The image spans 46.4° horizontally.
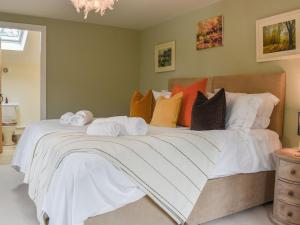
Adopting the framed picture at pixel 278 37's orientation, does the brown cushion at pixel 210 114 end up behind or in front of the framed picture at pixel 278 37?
in front

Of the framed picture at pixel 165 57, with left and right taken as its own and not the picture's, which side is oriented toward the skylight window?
right

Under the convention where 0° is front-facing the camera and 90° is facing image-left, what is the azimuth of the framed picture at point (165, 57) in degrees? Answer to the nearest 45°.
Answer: approximately 45°

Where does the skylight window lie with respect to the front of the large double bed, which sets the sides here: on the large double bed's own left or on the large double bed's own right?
on the large double bed's own right

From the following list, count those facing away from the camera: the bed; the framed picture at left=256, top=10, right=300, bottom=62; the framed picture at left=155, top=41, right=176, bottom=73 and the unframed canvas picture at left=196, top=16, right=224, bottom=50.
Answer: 0

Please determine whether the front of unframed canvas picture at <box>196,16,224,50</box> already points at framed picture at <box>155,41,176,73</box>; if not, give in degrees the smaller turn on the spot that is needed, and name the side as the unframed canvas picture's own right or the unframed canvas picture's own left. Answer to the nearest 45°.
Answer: approximately 90° to the unframed canvas picture's own right

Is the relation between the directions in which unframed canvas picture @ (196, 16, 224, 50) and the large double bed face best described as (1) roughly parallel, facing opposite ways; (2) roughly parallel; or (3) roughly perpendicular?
roughly parallel

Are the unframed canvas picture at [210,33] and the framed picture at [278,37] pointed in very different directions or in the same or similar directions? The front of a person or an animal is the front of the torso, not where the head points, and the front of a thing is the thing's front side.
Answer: same or similar directions

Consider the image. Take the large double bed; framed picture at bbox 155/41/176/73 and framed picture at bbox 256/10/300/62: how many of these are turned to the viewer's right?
0

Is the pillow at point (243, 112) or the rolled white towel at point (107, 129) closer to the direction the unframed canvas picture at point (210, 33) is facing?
the rolled white towel

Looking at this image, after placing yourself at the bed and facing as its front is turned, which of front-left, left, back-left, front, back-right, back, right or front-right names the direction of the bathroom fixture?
right

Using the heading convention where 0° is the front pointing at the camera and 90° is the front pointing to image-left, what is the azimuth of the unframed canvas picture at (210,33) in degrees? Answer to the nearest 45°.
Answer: approximately 45°

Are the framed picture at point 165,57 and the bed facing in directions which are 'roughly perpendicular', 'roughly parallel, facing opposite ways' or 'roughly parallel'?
roughly parallel

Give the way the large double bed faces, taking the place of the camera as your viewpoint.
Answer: facing the viewer and to the left of the viewer

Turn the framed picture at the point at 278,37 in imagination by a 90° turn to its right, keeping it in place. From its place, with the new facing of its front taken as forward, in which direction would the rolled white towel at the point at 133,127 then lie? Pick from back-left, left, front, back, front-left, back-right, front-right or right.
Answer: left
